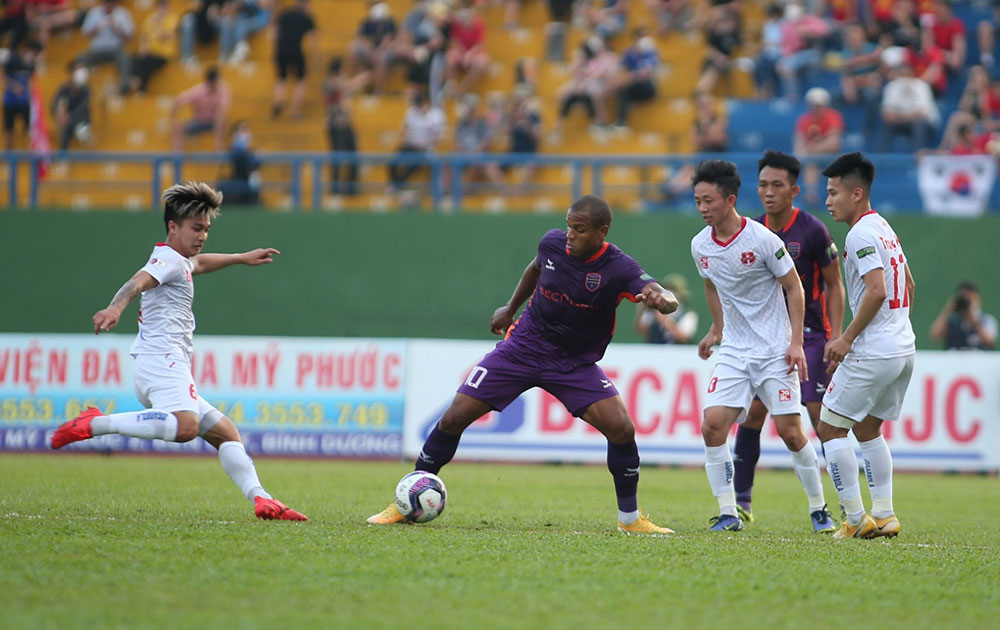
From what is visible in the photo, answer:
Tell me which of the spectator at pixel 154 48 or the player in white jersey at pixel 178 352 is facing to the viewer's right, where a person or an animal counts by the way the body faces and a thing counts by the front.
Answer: the player in white jersey

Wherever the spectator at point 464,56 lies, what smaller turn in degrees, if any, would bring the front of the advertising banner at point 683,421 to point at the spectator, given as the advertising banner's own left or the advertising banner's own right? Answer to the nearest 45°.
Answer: approximately 135° to the advertising banner's own right

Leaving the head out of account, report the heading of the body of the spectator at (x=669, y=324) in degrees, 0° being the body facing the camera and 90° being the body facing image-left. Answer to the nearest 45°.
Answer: approximately 0°

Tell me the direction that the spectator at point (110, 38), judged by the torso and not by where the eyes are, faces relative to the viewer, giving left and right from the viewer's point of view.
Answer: facing the viewer

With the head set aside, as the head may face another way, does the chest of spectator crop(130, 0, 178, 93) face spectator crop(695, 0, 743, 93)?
no

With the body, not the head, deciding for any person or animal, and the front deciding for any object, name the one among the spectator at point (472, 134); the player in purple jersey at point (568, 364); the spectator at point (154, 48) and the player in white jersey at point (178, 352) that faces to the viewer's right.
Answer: the player in white jersey

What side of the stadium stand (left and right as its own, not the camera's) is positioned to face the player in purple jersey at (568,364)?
front

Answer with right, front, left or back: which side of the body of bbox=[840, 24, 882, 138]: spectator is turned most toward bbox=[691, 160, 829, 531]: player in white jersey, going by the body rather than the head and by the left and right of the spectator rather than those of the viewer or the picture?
front

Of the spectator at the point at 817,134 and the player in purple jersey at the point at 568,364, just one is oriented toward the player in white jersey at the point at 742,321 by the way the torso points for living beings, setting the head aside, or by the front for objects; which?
the spectator

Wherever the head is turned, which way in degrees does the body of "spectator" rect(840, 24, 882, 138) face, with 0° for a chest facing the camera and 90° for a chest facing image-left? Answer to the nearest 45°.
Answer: approximately 0°

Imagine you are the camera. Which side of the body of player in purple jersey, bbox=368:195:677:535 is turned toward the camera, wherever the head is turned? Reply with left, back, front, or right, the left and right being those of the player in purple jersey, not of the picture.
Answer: front

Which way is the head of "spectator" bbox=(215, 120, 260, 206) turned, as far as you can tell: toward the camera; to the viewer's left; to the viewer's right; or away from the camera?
toward the camera

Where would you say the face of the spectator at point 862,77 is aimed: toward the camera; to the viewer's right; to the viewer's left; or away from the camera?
toward the camera

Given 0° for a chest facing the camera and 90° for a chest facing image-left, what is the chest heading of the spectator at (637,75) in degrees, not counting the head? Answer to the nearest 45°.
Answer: approximately 45°

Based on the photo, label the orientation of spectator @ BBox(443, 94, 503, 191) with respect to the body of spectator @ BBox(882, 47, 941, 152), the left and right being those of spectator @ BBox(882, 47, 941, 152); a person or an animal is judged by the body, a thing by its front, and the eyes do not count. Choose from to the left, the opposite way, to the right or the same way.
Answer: the same way

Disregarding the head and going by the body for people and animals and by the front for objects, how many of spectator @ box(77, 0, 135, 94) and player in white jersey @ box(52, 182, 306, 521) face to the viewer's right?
1

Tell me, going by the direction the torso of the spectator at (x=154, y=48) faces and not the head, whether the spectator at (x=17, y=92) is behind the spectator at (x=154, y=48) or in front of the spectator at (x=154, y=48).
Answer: in front

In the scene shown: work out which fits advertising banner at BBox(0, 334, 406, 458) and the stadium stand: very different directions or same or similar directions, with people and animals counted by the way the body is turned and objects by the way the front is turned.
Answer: same or similar directions

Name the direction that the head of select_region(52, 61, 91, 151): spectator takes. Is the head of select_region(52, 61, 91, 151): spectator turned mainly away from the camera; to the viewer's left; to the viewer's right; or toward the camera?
toward the camera

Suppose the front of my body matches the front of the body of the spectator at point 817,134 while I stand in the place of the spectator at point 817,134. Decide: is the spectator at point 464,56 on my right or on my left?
on my right

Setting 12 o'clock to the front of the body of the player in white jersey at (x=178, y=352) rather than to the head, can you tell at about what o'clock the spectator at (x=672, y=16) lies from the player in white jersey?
The spectator is roughly at 10 o'clock from the player in white jersey.

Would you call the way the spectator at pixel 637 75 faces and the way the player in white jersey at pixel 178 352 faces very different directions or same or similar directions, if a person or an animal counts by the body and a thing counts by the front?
very different directions
